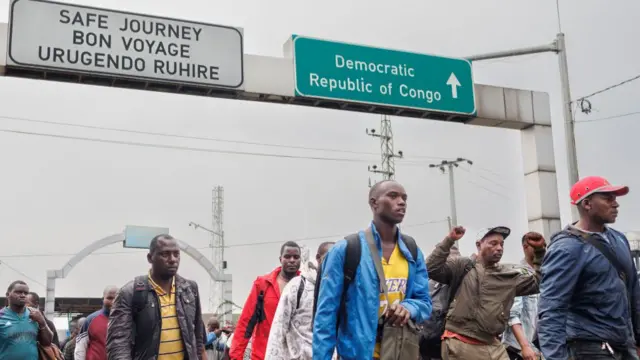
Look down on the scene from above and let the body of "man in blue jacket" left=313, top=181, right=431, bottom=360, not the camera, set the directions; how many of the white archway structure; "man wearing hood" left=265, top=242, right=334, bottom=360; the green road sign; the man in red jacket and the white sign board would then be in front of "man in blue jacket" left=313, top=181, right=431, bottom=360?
0

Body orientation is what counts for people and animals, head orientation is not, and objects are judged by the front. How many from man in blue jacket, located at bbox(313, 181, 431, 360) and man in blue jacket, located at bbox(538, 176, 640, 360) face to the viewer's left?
0

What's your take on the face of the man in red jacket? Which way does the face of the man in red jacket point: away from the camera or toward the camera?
toward the camera

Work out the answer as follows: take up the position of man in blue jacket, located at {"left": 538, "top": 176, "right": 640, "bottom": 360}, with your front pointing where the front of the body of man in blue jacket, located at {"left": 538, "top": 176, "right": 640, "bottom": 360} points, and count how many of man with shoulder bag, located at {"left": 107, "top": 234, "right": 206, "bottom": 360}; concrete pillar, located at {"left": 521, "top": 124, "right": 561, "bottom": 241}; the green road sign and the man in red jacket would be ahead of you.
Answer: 0

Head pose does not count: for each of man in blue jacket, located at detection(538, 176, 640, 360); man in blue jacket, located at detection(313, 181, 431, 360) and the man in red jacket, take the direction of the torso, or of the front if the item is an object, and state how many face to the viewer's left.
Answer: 0

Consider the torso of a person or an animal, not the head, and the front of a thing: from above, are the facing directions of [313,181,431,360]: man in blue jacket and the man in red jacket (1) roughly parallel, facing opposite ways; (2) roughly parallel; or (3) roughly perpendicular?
roughly parallel

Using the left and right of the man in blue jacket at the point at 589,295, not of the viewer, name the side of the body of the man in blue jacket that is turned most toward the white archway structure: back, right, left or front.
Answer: back

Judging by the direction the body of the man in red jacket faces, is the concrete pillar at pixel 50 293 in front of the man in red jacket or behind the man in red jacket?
behind

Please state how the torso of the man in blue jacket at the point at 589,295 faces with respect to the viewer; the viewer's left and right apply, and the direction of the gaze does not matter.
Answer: facing the viewer and to the right of the viewer

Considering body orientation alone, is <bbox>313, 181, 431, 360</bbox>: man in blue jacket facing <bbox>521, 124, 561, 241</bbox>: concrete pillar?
no

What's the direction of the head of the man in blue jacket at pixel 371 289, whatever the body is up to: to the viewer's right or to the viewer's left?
to the viewer's right

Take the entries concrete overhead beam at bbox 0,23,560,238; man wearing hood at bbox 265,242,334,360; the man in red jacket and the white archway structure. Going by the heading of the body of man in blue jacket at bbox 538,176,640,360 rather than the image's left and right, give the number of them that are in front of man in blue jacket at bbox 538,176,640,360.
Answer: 0

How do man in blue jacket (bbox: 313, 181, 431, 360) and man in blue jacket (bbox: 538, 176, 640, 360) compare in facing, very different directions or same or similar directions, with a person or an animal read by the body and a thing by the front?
same or similar directions

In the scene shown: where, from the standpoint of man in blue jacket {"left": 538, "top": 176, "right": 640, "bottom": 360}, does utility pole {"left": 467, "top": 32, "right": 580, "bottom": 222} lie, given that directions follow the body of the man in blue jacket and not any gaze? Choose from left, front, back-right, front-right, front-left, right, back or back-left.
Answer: back-left

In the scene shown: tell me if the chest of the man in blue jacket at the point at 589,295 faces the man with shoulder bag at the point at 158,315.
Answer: no

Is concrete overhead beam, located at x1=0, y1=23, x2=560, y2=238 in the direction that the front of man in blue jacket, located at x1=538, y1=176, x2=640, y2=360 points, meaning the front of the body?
no
